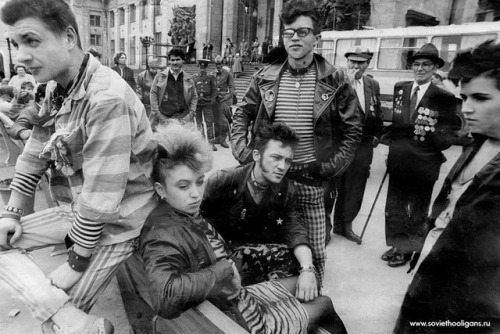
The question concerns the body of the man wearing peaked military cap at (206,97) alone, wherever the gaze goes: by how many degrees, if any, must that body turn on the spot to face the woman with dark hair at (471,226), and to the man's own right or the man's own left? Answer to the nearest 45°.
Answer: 0° — they already face them

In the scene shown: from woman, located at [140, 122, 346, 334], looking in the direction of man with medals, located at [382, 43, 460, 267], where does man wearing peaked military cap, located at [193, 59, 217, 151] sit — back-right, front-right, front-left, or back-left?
front-left

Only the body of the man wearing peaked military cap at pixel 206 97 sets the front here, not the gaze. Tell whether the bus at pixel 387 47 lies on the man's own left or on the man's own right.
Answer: on the man's own left

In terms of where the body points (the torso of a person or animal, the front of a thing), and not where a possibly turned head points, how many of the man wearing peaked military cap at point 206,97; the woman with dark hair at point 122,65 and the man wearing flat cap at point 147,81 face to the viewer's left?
0

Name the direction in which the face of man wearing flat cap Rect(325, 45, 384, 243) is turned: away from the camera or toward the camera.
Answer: toward the camera

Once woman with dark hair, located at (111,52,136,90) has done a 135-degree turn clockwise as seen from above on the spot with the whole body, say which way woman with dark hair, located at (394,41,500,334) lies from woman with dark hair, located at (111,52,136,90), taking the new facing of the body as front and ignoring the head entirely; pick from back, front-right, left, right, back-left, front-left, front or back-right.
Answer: left

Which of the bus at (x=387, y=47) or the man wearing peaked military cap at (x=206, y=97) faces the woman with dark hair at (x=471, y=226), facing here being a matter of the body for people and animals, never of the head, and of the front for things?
the man wearing peaked military cap

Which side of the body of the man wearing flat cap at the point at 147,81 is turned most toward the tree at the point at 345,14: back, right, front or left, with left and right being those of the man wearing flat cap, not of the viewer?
left

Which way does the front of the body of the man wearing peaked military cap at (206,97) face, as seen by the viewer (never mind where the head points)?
toward the camera

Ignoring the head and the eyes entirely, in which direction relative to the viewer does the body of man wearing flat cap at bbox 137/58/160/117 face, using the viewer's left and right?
facing the viewer and to the right of the viewer
